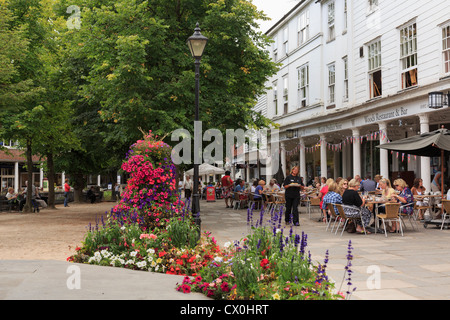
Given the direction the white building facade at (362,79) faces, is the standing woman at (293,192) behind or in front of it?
in front

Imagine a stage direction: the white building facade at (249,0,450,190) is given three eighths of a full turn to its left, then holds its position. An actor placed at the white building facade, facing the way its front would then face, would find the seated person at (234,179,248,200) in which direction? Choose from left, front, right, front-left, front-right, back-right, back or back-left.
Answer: back

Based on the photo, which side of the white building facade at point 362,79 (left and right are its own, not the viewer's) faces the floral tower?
front

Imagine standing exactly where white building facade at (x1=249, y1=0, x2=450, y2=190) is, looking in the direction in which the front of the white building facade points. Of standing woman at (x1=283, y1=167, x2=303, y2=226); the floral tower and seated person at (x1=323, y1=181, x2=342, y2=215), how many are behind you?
0

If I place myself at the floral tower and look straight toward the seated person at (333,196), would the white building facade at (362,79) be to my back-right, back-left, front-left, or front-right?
front-left

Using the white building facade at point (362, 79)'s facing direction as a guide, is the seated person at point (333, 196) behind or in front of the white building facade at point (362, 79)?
in front
